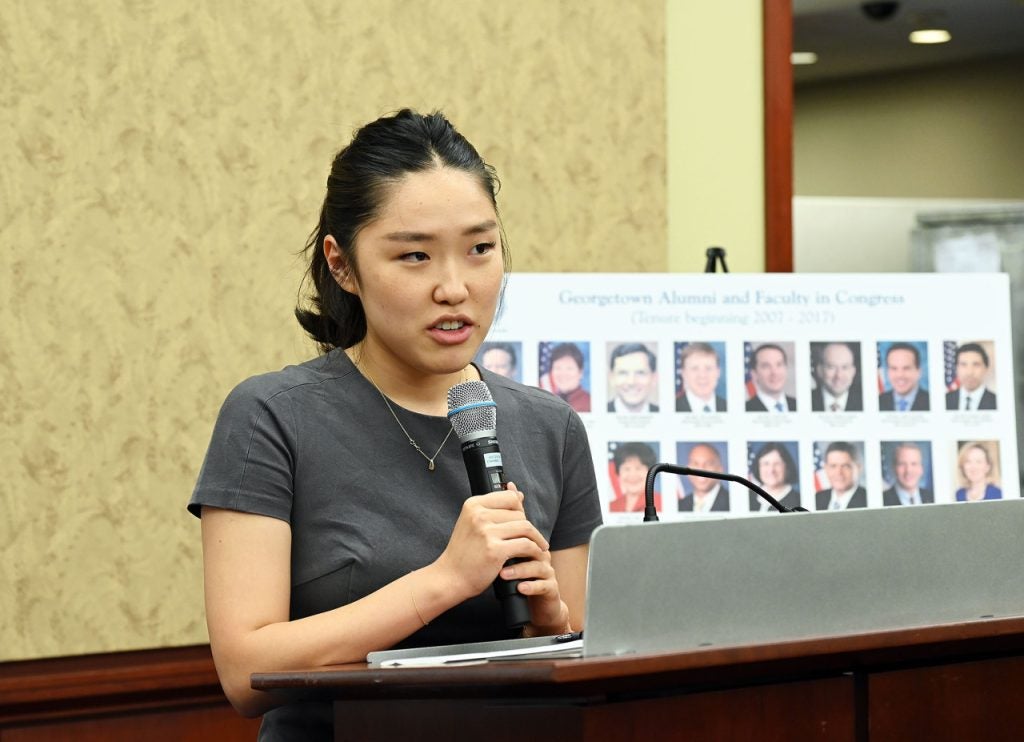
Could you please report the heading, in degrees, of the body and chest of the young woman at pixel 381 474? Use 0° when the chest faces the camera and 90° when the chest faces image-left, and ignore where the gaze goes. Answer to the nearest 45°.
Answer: approximately 315°

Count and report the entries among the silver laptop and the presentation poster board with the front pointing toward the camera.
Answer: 1

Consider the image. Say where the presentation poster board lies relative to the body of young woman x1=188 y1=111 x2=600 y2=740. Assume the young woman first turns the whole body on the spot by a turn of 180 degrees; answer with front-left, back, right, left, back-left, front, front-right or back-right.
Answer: right

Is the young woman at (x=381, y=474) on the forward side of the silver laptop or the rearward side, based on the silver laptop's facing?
on the forward side

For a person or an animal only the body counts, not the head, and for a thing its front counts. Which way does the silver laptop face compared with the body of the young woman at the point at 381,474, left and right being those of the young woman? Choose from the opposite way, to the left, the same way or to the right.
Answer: the opposite way

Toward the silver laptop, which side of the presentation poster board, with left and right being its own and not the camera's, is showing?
front

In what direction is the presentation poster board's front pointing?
toward the camera

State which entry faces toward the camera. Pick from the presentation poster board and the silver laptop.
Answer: the presentation poster board

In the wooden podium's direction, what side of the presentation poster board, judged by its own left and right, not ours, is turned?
front

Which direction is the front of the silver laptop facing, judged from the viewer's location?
facing away from the viewer and to the left of the viewer
